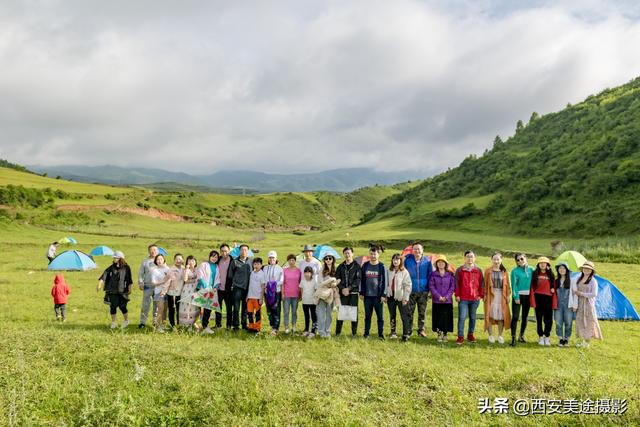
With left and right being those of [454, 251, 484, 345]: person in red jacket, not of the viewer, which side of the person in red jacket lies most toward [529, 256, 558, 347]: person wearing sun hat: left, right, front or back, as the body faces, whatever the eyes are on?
left

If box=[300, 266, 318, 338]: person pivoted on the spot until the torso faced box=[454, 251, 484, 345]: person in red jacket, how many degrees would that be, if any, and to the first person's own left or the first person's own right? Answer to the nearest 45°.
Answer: approximately 90° to the first person's own left

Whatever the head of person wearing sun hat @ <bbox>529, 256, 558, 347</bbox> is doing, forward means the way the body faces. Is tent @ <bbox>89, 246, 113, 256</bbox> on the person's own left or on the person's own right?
on the person's own right

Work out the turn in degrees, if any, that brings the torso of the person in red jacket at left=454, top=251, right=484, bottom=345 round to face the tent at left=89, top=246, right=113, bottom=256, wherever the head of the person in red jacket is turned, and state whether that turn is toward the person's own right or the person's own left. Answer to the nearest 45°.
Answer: approximately 135° to the person's own right

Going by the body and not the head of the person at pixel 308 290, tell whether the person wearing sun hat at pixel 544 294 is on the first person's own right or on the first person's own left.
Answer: on the first person's own left

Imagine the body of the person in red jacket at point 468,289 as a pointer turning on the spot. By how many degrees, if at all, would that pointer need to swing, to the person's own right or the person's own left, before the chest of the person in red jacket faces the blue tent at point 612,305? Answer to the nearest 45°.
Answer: approximately 135° to the person's own left
